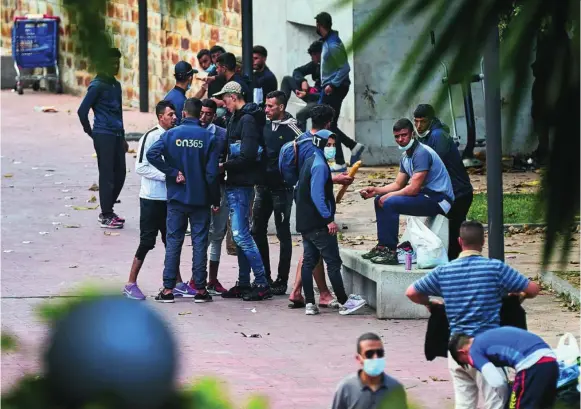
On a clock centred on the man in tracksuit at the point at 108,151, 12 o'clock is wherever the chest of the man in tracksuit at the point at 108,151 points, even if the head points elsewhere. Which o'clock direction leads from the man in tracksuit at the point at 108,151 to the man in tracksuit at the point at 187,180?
the man in tracksuit at the point at 187,180 is roughly at 1 o'clock from the man in tracksuit at the point at 108,151.

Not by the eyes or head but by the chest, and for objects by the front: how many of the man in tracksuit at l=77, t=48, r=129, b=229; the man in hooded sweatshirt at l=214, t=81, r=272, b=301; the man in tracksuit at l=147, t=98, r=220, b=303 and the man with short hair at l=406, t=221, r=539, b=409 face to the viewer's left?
1

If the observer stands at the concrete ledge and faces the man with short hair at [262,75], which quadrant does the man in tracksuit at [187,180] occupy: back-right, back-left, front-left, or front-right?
front-left

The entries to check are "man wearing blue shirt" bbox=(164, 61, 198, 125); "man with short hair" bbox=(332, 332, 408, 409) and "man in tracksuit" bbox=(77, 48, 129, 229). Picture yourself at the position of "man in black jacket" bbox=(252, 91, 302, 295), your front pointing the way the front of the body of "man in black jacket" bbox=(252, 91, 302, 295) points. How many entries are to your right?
2

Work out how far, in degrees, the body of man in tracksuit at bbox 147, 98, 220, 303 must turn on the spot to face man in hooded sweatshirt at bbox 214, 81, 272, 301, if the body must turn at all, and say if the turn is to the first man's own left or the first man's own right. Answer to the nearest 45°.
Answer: approximately 90° to the first man's own right

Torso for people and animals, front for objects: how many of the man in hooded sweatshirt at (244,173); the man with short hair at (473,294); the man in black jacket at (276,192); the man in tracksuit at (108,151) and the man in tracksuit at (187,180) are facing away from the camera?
2

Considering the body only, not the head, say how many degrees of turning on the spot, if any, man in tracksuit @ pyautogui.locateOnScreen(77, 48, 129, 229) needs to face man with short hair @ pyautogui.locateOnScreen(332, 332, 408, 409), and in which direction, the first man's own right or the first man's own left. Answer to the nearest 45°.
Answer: approximately 45° to the first man's own right

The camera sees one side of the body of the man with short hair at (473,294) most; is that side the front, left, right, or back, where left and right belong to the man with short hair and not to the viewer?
back

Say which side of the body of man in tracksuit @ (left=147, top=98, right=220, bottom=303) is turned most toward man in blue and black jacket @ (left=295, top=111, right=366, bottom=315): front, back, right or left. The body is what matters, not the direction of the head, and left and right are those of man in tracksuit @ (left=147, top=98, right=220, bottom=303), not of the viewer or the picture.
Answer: right

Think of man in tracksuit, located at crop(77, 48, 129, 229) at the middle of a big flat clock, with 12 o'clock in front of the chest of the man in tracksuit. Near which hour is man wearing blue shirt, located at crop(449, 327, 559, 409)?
The man wearing blue shirt is roughly at 1 o'clock from the man in tracksuit.

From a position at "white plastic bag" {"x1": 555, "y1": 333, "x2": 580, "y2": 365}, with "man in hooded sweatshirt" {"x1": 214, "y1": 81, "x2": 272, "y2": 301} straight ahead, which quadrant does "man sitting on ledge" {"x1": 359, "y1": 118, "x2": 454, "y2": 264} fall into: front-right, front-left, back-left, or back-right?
front-right

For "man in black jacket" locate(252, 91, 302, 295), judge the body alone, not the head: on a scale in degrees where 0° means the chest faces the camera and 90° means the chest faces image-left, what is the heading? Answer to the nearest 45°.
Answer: approximately 45°

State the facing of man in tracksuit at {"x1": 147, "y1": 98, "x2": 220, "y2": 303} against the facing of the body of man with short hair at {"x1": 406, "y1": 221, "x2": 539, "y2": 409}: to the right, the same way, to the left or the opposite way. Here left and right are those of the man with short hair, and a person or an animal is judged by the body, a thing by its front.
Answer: the same way

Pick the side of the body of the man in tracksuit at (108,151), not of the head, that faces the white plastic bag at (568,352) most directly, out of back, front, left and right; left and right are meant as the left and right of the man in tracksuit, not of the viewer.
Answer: front

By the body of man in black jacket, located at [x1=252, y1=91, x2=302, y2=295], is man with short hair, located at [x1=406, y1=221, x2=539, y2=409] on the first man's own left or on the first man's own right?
on the first man's own left

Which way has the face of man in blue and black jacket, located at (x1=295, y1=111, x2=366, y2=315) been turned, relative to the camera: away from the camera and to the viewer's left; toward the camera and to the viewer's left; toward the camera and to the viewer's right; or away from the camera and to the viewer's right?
toward the camera and to the viewer's right

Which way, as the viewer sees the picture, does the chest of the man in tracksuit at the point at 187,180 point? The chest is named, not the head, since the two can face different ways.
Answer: away from the camera

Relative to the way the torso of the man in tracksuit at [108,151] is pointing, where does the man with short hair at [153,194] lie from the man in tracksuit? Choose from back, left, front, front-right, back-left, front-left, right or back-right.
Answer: front-right

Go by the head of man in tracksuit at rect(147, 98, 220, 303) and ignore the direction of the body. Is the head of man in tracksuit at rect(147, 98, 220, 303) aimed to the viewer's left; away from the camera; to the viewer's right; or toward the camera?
away from the camera
